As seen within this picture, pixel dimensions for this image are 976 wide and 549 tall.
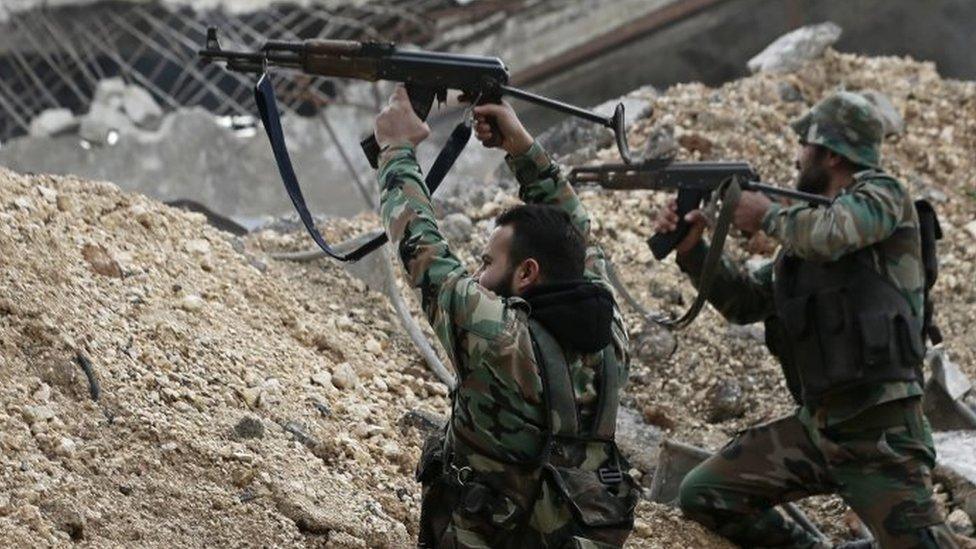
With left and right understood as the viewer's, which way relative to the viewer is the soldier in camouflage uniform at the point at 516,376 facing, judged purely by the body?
facing away from the viewer and to the left of the viewer

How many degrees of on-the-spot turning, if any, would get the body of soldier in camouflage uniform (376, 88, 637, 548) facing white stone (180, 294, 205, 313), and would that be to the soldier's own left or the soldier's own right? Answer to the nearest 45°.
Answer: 0° — they already face it

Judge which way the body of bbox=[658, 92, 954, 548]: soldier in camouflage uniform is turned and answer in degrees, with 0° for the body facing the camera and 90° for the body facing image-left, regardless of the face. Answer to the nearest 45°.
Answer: approximately 90°

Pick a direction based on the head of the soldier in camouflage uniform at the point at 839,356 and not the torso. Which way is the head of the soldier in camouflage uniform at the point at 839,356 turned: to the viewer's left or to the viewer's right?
to the viewer's left

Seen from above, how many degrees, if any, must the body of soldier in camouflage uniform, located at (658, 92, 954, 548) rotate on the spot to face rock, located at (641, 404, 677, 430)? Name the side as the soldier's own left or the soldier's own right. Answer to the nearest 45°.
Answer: approximately 45° to the soldier's own right

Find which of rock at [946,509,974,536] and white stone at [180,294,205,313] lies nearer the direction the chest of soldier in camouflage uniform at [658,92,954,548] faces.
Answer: the white stone
